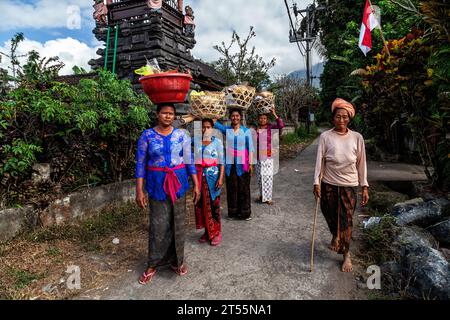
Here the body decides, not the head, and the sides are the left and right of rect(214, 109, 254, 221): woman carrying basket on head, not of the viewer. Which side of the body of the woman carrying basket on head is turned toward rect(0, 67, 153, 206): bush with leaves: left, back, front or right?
right

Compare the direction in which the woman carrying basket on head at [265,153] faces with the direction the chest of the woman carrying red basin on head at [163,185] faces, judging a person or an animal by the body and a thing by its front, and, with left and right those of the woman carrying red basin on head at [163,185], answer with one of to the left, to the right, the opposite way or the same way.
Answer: the same way

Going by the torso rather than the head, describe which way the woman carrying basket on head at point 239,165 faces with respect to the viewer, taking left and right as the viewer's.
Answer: facing the viewer

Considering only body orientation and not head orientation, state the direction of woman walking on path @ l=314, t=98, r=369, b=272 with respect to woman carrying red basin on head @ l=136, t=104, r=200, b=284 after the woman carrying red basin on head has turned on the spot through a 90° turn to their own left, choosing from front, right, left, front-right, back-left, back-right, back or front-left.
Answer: front

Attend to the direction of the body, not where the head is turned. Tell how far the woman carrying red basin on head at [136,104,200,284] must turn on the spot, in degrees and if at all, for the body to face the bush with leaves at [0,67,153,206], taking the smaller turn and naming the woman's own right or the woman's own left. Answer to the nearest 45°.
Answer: approximately 135° to the woman's own right

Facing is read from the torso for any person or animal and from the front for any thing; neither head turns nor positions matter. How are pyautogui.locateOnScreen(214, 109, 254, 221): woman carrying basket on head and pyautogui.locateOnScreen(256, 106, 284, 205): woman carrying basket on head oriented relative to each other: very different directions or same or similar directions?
same or similar directions

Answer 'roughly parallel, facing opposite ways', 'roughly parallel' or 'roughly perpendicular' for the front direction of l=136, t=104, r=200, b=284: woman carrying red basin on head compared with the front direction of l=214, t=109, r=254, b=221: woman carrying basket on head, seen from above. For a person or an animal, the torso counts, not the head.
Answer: roughly parallel

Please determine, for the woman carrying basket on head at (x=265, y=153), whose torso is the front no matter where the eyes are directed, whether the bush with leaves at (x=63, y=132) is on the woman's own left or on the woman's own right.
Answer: on the woman's own right

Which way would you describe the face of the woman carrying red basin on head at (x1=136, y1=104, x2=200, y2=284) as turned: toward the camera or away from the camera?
toward the camera

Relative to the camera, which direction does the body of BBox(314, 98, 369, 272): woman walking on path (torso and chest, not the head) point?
toward the camera

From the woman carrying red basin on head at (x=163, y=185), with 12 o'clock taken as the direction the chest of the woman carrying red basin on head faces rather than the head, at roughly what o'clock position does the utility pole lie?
The utility pole is roughly at 7 o'clock from the woman carrying red basin on head.
